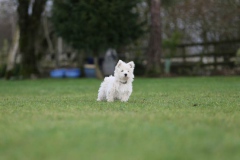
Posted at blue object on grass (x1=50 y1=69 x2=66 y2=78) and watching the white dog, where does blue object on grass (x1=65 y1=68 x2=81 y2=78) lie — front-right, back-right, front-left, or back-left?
front-left

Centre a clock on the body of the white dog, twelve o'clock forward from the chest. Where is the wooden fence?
The wooden fence is roughly at 8 o'clock from the white dog.

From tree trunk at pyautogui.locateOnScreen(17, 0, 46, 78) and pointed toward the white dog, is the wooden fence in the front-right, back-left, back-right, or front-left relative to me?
front-left

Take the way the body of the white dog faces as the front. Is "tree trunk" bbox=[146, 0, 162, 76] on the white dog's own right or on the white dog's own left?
on the white dog's own left

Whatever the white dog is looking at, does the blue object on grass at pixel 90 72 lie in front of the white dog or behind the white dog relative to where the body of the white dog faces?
behind

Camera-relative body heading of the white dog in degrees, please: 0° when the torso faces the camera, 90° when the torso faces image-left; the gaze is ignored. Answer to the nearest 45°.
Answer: approximately 315°

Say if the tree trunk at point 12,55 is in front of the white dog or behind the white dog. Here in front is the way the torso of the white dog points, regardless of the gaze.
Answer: behind
